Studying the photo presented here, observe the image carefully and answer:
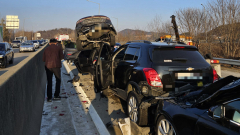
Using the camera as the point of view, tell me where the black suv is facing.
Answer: facing away from the viewer and to the left of the viewer

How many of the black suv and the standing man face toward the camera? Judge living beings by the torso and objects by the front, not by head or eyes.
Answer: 0

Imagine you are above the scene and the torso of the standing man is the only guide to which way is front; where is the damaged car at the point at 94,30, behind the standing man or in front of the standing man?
in front

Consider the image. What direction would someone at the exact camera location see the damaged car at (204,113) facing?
facing away from the viewer and to the left of the viewer

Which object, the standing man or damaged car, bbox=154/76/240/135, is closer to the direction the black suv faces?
the standing man

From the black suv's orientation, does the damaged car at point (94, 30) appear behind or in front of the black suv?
in front

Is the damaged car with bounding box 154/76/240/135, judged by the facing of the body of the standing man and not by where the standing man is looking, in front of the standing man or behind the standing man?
behind

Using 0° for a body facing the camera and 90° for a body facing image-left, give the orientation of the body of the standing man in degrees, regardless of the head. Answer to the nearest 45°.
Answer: approximately 180°

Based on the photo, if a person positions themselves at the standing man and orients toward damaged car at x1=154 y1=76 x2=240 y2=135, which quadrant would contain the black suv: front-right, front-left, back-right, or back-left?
front-left

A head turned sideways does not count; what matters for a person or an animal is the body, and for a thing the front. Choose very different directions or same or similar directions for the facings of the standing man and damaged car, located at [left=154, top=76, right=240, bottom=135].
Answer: same or similar directions

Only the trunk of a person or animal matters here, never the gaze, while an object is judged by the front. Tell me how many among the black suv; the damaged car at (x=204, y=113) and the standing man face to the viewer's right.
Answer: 0
